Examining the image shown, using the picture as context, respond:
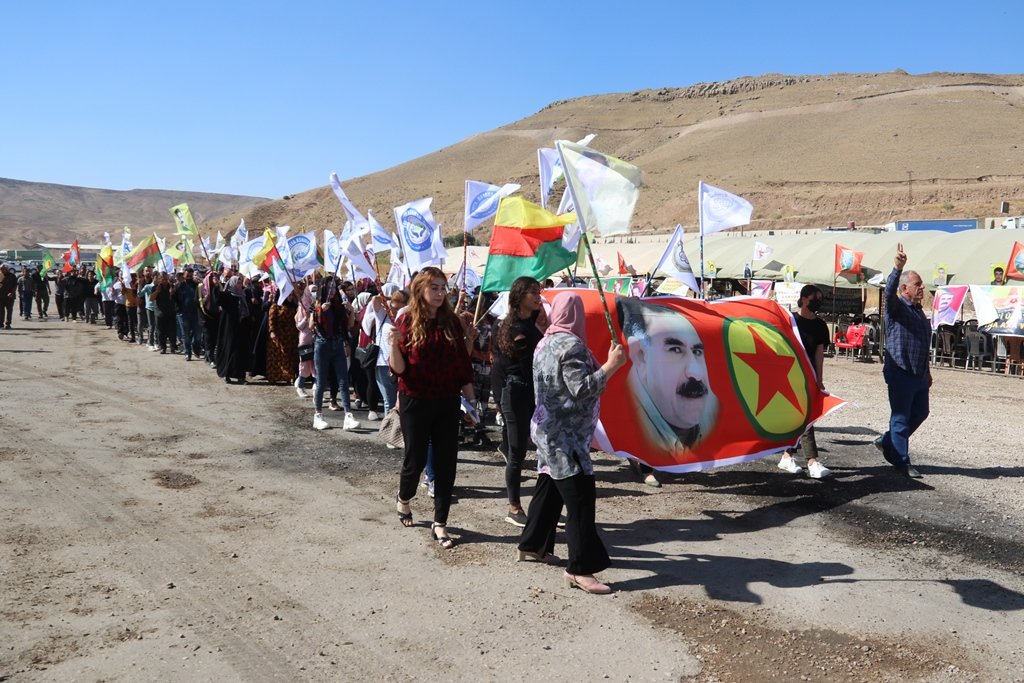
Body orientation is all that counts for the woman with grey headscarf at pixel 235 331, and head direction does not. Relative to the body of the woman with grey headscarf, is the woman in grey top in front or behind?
in front

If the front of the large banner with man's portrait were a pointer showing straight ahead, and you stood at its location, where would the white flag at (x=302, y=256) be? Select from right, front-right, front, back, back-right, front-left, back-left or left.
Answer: back-right

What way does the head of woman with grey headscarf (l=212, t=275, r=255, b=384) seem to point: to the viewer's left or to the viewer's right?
to the viewer's right

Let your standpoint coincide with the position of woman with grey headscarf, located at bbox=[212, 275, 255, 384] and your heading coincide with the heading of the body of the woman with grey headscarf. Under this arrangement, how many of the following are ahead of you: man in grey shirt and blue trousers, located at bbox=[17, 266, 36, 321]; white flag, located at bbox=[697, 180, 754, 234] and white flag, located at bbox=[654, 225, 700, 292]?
2

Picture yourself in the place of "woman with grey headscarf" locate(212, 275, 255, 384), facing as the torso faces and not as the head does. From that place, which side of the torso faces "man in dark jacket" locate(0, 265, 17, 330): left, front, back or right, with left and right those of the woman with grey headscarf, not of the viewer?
back

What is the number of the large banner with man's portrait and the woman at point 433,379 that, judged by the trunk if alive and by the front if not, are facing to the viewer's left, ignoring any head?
0

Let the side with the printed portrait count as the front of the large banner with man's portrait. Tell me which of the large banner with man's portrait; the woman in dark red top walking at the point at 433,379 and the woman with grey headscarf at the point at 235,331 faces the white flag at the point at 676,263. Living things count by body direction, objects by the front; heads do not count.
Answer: the woman with grey headscarf

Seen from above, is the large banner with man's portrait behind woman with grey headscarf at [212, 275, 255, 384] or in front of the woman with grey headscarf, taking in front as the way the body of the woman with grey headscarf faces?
in front

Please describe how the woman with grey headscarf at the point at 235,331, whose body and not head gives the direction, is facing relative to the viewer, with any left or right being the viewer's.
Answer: facing the viewer and to the right of the viewer

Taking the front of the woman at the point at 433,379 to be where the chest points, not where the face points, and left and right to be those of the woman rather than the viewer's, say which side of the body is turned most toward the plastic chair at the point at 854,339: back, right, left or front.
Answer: left

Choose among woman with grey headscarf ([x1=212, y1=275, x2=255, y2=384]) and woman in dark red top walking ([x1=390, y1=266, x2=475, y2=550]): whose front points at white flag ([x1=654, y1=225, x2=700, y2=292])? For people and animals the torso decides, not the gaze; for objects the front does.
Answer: the woman with grey headscarf

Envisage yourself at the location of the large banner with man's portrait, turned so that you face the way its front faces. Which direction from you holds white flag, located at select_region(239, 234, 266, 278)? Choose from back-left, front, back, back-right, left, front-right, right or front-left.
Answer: back-right
